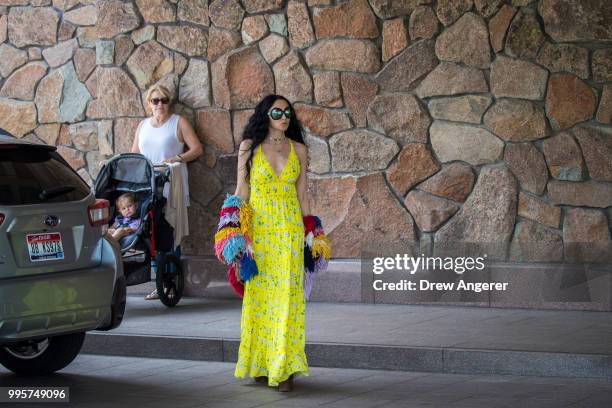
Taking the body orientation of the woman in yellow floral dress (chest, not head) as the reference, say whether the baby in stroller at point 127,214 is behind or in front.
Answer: behind

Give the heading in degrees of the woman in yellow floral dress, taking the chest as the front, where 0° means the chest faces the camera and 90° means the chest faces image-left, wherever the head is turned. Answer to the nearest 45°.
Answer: approximately 0°

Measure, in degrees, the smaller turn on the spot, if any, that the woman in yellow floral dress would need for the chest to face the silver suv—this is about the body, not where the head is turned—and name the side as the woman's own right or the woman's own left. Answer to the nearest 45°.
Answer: approximately 90° to the woman's own right

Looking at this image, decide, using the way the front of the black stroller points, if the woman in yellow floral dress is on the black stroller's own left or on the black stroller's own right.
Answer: on the black stroller's own left

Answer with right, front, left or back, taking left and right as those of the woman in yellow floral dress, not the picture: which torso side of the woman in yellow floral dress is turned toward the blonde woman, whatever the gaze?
back

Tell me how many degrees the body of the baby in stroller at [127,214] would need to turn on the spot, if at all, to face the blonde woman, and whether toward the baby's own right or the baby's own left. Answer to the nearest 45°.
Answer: approximately 180°

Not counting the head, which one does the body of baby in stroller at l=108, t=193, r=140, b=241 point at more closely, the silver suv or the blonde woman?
the silver suv

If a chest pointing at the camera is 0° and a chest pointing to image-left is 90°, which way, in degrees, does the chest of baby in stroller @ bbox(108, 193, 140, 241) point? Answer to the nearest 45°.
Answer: approximately 45°

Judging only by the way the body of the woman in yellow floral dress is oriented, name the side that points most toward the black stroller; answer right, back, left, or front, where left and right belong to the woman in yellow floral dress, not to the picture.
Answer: back
